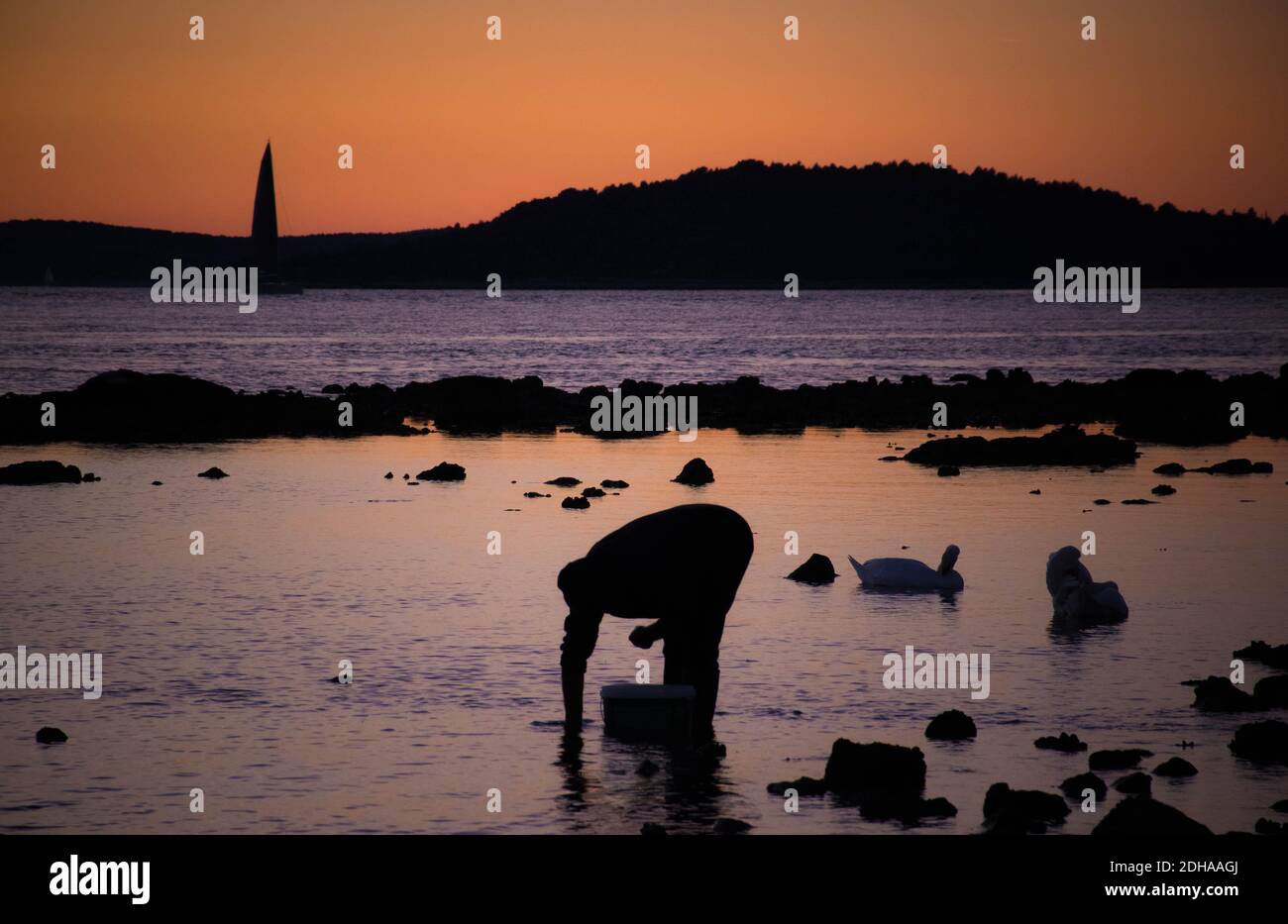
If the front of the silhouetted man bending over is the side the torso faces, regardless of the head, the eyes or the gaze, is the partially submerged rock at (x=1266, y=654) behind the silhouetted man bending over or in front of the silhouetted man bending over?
behind

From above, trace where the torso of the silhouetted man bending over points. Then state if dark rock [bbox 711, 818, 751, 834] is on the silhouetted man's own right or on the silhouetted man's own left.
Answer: on the silhouetted man's own left

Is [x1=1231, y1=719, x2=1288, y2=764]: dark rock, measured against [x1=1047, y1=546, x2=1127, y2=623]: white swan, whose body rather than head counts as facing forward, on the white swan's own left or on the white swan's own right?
on the white swan's own left

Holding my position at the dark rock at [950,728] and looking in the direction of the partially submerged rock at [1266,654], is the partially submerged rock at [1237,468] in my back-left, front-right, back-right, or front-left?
front-left

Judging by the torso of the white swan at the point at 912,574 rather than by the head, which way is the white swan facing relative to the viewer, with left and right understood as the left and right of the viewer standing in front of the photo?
facing to the right of the viewer

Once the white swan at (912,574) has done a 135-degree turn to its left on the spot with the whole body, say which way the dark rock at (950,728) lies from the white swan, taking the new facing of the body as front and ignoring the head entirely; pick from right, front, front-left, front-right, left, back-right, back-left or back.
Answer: back-left

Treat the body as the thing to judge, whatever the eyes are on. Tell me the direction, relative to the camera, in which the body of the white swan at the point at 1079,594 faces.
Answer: to the viewer's left

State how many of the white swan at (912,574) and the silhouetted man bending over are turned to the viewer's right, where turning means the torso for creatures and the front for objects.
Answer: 1

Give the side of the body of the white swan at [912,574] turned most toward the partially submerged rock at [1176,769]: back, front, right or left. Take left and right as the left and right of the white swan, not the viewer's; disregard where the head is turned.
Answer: right

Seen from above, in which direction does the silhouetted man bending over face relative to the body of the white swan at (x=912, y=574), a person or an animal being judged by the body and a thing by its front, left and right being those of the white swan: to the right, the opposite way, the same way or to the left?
the opposite way

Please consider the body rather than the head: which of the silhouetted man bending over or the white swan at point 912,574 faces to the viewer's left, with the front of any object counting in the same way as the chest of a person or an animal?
the silhouetted man bending over

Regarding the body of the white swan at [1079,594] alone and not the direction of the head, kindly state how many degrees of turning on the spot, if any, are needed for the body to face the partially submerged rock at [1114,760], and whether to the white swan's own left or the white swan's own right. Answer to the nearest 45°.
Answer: approximately 90° to the white swan's own left

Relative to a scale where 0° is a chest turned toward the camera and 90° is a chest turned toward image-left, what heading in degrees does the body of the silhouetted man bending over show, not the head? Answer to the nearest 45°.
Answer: approximately 90°

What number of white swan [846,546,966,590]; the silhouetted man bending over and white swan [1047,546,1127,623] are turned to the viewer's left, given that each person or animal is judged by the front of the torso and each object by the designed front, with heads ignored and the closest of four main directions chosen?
2
